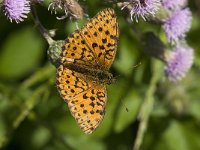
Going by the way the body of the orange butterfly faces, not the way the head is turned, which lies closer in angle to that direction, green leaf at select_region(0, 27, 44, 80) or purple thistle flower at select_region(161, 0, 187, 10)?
the purple thistle flower

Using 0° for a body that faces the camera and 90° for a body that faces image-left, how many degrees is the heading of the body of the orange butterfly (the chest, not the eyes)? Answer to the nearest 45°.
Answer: approximately 270°

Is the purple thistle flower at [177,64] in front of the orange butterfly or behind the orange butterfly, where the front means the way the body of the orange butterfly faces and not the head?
in front

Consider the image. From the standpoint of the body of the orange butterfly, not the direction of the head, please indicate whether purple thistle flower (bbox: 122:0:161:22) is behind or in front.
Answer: in front

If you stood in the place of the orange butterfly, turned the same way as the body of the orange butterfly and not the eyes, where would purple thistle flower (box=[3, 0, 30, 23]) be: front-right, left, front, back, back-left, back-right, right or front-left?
back-left
